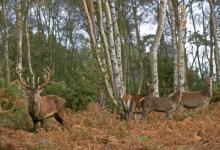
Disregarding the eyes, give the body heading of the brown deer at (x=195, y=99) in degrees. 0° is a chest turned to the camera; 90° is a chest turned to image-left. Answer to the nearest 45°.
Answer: approximately 270°

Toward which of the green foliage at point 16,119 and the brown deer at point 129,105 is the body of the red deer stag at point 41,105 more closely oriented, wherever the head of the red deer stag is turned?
the green foliage

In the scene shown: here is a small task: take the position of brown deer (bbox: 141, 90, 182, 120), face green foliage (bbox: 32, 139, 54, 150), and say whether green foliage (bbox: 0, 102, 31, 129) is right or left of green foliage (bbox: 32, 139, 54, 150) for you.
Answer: right

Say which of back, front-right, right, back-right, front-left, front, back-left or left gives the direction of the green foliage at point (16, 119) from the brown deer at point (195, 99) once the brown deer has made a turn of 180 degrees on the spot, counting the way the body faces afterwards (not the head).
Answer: front-left

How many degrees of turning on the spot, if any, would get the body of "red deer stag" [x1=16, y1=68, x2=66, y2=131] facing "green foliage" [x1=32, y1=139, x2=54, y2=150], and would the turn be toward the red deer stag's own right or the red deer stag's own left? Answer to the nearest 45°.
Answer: approximately 45° to the red deer stag's own left
